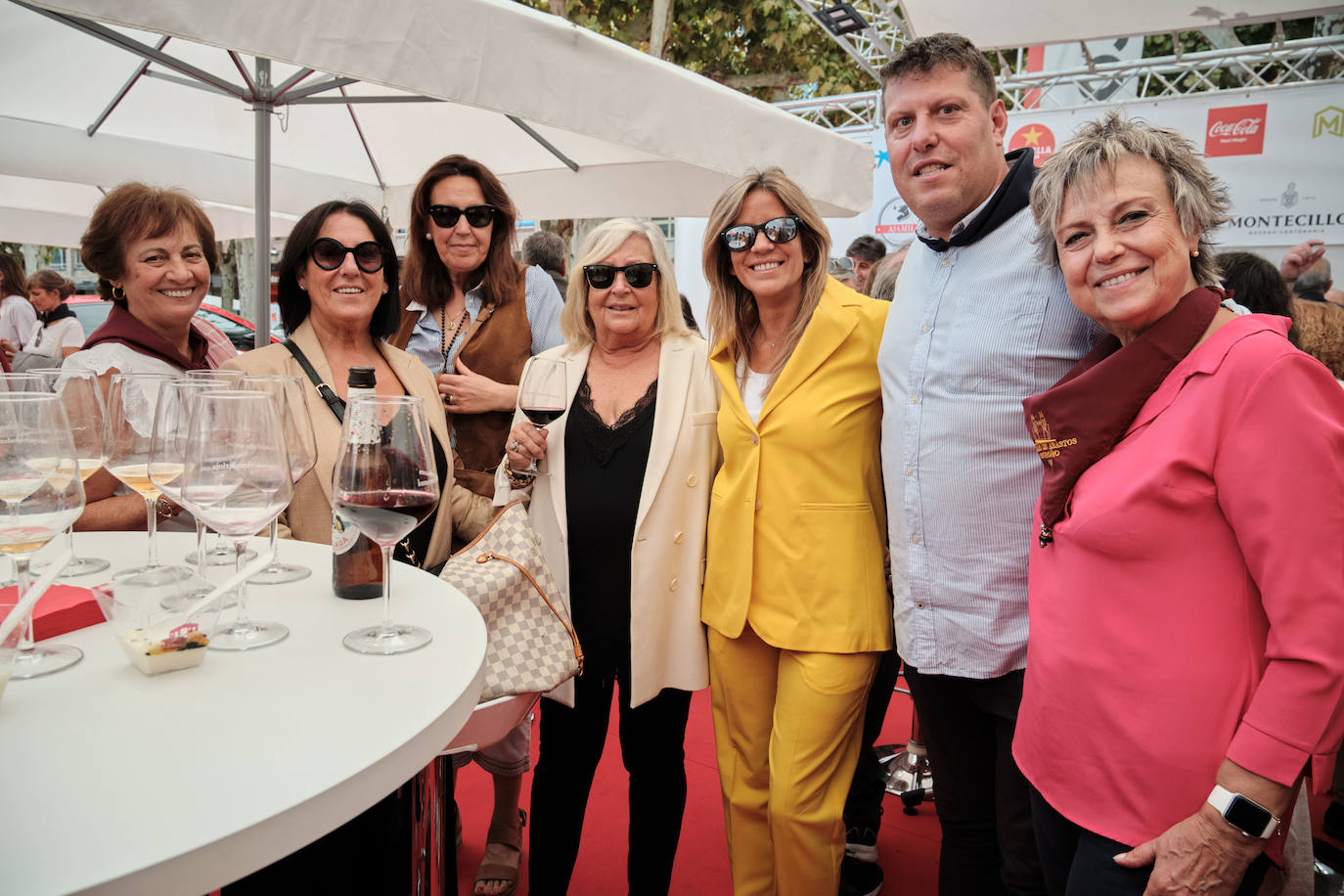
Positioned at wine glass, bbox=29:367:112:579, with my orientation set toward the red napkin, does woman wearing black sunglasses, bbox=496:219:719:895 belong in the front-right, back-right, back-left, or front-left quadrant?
back-left

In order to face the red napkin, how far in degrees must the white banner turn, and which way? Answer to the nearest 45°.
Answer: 0° — it already faces it

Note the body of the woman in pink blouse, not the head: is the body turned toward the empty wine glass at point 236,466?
yes

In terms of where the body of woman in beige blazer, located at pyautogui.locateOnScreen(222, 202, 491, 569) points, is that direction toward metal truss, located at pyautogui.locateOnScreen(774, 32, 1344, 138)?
no

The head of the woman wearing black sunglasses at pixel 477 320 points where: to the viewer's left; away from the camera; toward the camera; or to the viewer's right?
toward the camera

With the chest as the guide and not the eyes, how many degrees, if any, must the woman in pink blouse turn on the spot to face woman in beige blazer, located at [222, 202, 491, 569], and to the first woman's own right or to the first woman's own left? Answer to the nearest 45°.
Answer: approximately 45° to the first woman's own right

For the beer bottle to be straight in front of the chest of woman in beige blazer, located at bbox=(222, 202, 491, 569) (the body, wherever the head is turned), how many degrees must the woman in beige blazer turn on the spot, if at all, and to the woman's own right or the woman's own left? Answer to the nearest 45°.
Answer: approximately 45° to the woman's own right

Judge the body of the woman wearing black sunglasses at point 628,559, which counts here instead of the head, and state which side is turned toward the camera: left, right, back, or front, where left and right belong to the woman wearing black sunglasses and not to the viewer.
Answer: front

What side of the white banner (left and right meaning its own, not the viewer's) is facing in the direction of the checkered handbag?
front

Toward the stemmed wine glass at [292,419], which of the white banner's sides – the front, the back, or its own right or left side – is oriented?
front

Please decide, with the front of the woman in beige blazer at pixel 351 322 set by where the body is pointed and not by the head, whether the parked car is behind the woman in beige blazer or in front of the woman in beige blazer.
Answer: behind

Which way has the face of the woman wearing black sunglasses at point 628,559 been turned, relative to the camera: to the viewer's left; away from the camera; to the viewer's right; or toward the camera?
toward the camera

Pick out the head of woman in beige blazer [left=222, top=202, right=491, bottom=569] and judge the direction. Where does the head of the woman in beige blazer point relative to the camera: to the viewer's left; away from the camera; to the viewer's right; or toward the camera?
toward the camera

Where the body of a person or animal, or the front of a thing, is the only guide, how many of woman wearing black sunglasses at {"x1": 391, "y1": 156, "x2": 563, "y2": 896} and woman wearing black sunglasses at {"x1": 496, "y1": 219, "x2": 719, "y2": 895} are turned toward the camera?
2

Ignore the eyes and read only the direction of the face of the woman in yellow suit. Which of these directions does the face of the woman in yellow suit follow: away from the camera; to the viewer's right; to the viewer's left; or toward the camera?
toward the camera

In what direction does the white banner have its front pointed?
toward the camera

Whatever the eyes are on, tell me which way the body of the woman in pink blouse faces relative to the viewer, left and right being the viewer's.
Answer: facing the viewer and to the left of the viewer
